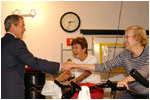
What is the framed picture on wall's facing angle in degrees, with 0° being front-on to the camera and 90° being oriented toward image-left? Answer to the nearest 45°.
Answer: approximately 0°

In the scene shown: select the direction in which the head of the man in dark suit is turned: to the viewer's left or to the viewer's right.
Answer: to the viewer's right

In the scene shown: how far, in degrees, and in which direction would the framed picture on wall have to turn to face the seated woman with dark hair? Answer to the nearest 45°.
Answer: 0° — it already faces them
